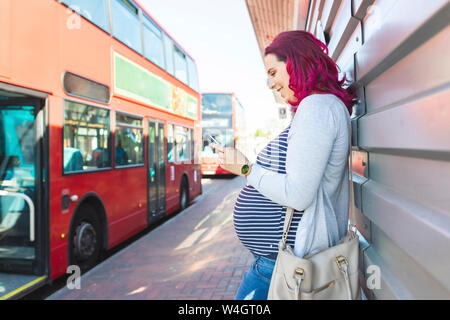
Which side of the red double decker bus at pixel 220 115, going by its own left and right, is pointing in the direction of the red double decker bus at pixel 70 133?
front

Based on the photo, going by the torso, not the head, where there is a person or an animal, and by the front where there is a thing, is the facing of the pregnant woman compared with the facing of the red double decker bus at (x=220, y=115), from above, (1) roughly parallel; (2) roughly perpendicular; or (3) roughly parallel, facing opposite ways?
roughly perpendicular

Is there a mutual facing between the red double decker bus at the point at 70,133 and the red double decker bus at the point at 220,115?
no

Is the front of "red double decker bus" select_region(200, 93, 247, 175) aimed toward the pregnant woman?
yes

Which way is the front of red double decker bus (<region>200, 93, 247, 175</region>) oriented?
toward the camera

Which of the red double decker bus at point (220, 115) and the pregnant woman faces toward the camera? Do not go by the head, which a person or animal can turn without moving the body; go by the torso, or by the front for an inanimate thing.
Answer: the red double decker bus

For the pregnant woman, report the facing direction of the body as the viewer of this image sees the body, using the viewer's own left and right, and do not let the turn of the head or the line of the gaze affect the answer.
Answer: facing to the left of the viewer

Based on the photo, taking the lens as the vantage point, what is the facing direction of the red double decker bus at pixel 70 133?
facing the viewer and to the left of the viewer

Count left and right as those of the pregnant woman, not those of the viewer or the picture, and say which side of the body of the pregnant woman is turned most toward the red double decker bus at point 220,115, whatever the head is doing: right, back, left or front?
right

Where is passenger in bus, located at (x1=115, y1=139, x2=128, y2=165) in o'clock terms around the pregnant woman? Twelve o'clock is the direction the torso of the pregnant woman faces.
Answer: The passenger in bus is roughly at 2 o'clock from the pregnant woman.

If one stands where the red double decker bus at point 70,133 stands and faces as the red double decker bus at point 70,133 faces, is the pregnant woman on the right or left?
on its left

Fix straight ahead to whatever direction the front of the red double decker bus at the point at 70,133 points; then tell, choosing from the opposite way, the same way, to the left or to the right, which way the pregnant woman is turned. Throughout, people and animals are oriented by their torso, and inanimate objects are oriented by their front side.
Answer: to the right

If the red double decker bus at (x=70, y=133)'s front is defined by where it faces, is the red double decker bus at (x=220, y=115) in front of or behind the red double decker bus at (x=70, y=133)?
behind

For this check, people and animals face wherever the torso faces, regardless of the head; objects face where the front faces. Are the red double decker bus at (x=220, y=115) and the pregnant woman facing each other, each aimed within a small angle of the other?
no

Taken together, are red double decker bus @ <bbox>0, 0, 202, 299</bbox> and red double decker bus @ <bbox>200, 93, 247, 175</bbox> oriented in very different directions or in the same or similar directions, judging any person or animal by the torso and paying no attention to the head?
same or similar directions

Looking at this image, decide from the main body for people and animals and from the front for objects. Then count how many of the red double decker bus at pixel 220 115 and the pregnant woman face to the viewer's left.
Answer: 1
